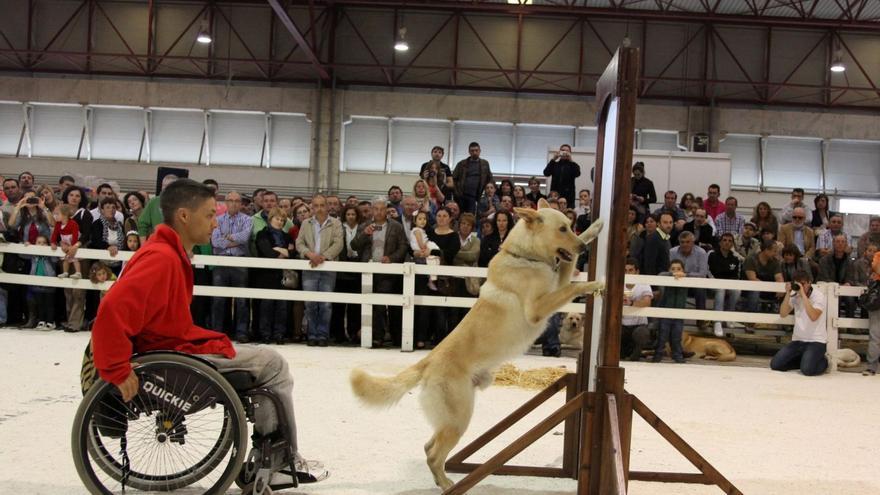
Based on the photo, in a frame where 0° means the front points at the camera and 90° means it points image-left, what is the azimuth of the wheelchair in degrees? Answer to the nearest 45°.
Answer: approximately 270°

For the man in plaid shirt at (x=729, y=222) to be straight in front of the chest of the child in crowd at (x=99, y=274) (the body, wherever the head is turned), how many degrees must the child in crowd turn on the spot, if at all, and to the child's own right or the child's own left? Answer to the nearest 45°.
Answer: approximately 45° to the child's own left

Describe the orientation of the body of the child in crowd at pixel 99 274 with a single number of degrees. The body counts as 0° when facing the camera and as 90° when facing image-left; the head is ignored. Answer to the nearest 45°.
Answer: approximately 315°

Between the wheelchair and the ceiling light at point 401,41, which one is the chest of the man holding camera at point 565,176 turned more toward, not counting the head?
the wheelchair

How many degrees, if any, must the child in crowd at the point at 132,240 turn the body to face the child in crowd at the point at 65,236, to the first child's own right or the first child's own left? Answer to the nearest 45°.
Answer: approximately 135° to the first child's own right

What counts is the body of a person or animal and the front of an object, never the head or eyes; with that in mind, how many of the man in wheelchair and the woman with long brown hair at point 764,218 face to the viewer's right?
1

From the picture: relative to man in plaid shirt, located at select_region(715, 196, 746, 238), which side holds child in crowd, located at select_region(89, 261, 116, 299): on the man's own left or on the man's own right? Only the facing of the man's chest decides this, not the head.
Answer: on the man's own right

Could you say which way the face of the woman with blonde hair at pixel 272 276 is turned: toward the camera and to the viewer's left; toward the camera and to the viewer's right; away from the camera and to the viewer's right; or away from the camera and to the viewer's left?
toward the camera and to the viewer's right
